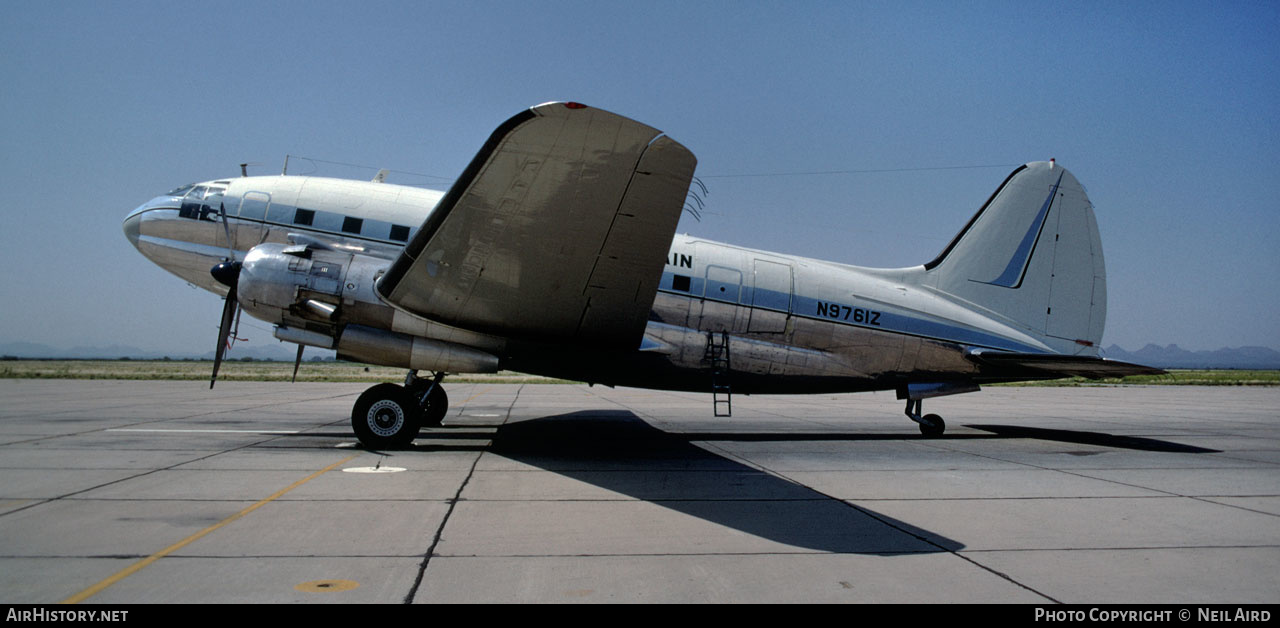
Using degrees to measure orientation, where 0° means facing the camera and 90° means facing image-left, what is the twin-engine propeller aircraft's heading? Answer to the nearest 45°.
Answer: approximately 90°
